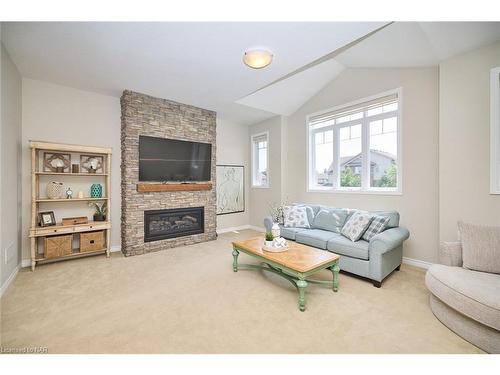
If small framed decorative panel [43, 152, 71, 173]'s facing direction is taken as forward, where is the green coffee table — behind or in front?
in front

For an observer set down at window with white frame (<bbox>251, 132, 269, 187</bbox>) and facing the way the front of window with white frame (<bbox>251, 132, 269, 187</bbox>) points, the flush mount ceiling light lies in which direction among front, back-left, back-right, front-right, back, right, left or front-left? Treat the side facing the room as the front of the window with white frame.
front-left

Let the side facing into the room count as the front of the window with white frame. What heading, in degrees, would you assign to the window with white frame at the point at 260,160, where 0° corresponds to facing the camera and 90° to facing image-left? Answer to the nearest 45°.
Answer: approximately 45°

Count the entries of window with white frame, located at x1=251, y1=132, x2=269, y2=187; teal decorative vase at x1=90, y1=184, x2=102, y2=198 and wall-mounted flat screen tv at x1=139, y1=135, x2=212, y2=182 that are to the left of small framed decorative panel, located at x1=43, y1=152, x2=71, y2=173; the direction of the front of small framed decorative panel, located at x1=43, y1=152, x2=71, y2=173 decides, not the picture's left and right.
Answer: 3

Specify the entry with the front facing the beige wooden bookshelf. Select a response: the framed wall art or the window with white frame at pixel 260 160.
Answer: the window with white frame

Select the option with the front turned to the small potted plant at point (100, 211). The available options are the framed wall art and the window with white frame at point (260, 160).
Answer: the window with white frame

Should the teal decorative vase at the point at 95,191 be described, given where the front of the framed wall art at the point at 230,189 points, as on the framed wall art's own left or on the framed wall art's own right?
on the framed wall art's own right

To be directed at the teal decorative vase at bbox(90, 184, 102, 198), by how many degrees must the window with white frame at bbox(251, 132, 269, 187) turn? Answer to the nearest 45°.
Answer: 0° — it already faces it

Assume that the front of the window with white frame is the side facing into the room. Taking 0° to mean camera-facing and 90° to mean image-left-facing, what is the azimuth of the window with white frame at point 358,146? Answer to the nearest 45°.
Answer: approximately 45°

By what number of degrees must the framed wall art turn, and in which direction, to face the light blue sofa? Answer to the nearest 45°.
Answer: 0° — it already faces it

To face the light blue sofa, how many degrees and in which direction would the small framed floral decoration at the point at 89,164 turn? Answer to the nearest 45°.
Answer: approximately 45° to its left

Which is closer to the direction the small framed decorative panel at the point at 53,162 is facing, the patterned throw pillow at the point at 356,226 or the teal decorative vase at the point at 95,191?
the patterned throw pillow

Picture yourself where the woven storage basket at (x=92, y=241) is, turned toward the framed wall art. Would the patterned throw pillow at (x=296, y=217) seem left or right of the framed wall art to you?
right

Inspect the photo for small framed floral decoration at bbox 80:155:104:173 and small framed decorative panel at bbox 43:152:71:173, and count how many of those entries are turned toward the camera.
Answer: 2

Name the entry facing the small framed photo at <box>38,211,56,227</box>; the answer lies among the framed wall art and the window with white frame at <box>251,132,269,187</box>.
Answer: the window with white frame
